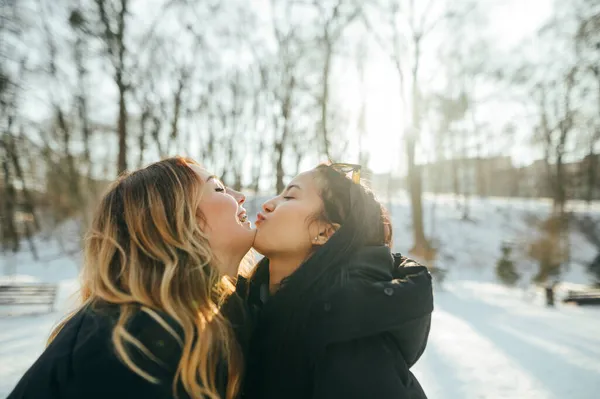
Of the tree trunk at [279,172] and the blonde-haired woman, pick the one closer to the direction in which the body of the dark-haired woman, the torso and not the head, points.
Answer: the blonde-haired woman

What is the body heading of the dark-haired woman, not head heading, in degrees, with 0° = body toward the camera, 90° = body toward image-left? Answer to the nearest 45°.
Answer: approximately 90°

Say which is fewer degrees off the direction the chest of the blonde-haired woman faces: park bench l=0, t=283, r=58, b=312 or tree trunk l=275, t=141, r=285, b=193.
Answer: the tree trunk

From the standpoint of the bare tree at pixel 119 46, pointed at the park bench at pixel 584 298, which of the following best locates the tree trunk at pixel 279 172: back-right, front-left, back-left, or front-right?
front-left

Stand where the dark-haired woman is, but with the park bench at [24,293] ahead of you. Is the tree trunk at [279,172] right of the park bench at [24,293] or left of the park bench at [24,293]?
right

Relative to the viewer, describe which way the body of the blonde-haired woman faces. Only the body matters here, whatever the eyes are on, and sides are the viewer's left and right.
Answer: facing to the right of the viewer

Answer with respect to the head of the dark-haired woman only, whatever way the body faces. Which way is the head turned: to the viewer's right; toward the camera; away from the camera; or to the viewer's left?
to the viewer's left

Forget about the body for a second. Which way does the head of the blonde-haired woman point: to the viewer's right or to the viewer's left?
to the viewer's right
